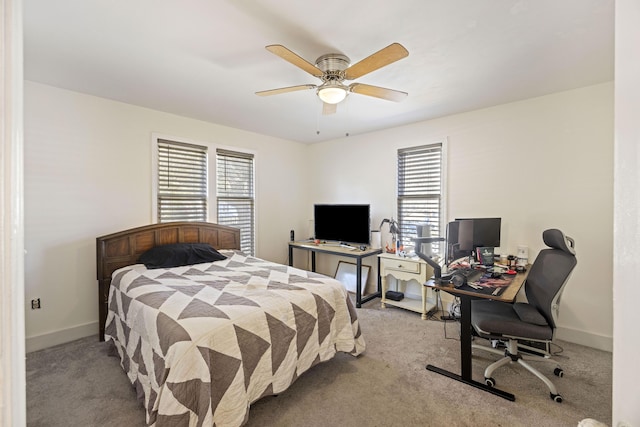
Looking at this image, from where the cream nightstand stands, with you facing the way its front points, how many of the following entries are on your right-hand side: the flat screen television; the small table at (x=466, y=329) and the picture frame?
2

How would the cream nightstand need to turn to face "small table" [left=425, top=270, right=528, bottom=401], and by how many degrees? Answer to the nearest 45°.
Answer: approximately 45° to its left

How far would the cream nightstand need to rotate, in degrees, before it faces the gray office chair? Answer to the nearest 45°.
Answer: approximately 90° to its left

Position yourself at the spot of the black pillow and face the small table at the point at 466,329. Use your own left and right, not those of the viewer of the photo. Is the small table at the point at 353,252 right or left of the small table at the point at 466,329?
left

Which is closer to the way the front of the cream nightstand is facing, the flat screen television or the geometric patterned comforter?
the geometric patterned comforter

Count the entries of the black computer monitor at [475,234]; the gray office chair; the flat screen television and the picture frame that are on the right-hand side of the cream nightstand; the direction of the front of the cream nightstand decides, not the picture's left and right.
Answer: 2

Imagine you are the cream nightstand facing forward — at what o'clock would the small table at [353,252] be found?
The small table is roughly at 2 o'clock from the cream nightstand.

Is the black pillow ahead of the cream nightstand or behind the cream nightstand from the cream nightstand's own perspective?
ahead

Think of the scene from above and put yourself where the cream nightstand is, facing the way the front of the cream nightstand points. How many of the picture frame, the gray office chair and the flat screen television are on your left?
1

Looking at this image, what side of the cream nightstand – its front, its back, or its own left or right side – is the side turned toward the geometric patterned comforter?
front

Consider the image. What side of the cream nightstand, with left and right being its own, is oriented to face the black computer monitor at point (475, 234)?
left

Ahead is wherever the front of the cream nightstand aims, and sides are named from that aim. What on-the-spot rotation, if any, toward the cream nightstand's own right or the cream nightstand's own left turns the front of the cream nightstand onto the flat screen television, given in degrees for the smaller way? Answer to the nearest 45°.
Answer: approximately 90° to the cream nightstand's own right

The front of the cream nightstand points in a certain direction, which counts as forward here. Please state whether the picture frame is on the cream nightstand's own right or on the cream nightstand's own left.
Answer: on the cream nightstand's own right

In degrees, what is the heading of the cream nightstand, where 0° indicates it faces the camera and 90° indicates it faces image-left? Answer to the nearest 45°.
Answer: approximately 45°
